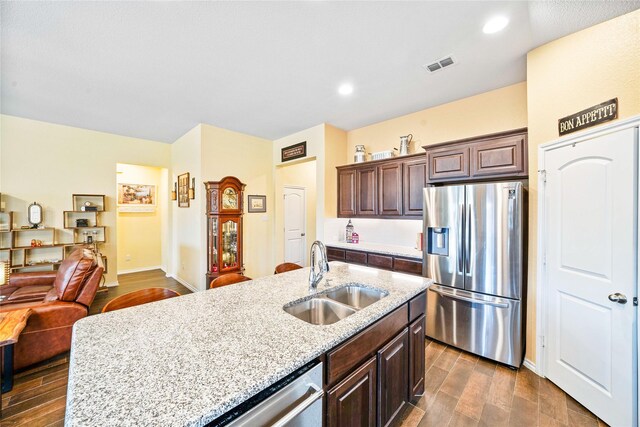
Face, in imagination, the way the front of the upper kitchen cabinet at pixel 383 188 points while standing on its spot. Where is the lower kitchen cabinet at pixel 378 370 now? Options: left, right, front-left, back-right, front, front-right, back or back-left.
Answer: front-left

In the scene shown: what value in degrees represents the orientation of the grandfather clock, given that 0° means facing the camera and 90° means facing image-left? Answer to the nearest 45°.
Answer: approximately 315°

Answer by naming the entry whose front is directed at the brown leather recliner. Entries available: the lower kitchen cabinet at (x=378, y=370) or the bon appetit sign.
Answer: the bon appetit sign

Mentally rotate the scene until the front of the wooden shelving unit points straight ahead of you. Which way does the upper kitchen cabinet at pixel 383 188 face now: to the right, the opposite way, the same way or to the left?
to the right

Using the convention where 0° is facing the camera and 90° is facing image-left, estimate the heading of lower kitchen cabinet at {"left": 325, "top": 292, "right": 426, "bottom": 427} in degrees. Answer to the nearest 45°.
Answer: approximately 315°

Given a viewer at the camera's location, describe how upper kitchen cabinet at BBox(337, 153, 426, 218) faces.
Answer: facing the viewer and to the left of the viewer

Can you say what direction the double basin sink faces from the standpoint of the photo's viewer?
facing the viewer and to the right of the viewer

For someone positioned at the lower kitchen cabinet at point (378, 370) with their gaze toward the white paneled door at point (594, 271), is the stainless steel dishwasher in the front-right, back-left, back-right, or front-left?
back-right

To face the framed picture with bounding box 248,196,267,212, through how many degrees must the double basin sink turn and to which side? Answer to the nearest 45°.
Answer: approximately 180°

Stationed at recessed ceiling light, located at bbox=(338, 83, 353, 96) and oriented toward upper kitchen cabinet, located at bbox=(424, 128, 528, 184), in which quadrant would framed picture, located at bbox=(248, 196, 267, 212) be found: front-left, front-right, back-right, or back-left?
back-left
